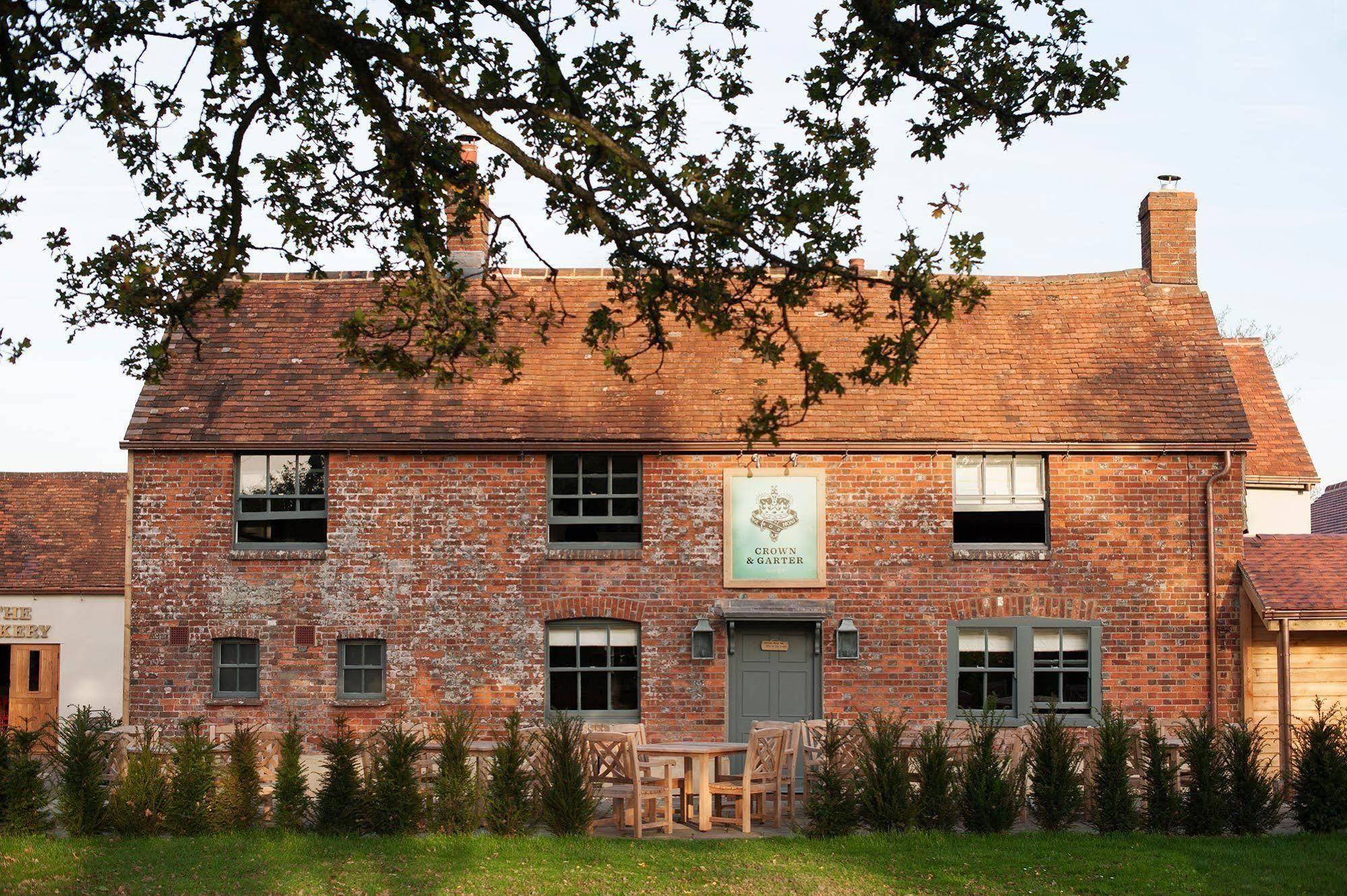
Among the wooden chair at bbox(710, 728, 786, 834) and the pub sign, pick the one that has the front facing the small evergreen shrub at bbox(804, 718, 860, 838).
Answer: the pub sign

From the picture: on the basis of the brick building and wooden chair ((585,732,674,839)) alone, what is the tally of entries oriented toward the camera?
1

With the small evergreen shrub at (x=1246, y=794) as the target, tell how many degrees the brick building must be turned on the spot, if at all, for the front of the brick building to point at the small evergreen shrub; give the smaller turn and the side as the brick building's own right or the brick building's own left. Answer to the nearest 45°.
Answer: approximately 45° to the brick building's own left

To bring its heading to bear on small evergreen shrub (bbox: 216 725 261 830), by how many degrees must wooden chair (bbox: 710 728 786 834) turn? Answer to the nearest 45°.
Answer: approximately 45° to its left

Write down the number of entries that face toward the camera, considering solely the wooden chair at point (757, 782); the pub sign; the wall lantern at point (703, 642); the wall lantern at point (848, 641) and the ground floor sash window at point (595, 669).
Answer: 4

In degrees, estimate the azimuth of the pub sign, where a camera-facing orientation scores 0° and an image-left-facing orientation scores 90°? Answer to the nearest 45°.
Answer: approximately 0°

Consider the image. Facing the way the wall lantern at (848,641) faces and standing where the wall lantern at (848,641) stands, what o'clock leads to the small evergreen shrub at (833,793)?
The small evergreen shrub is roughly at 12 o'clock from the wall lantern.
